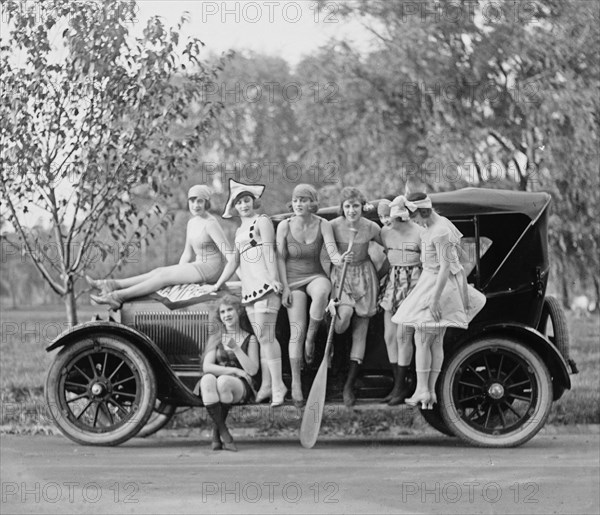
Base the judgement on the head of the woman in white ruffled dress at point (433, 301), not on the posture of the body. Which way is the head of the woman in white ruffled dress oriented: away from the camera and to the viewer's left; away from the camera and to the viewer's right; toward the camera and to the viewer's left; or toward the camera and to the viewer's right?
toward the camera and to the viewer's left

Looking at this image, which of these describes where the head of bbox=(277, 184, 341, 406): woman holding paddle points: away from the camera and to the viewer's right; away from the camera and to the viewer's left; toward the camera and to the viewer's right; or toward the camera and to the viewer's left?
toward the camera and to the viewer's left

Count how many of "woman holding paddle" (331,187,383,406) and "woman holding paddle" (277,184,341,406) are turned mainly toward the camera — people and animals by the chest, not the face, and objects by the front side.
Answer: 2

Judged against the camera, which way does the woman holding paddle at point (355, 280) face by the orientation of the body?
toward the camera

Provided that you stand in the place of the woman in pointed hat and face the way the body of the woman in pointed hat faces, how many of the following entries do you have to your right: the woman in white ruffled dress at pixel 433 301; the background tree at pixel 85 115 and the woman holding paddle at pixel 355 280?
1

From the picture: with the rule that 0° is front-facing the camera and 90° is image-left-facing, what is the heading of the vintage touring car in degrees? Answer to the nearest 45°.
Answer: approximately 90°

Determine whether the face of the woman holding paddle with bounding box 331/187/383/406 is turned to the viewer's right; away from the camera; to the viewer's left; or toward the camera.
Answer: toward the camera

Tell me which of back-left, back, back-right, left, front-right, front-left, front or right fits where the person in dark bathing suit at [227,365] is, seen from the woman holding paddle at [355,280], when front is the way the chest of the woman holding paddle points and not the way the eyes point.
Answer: right

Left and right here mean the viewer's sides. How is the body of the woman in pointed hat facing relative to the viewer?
facing the viewer and to the left of the viewer

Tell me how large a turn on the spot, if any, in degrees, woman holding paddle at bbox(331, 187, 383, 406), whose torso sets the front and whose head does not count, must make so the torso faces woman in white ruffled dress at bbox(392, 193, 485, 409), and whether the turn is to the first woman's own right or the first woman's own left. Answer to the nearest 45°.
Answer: approximately 90° to the first woman's own left

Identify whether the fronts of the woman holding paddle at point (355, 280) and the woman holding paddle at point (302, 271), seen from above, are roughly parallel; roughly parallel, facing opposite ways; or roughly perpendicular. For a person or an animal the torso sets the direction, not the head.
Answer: roughly parallel
